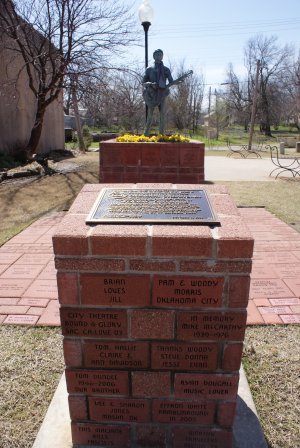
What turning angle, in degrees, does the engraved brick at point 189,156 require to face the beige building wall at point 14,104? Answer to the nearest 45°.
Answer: approximately 135° to its right

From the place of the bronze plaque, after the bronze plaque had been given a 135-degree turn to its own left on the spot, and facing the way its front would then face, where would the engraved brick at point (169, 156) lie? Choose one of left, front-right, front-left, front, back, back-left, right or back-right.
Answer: front-left

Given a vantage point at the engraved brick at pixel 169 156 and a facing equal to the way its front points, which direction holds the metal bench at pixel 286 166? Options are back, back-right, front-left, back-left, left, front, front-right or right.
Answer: back-left
